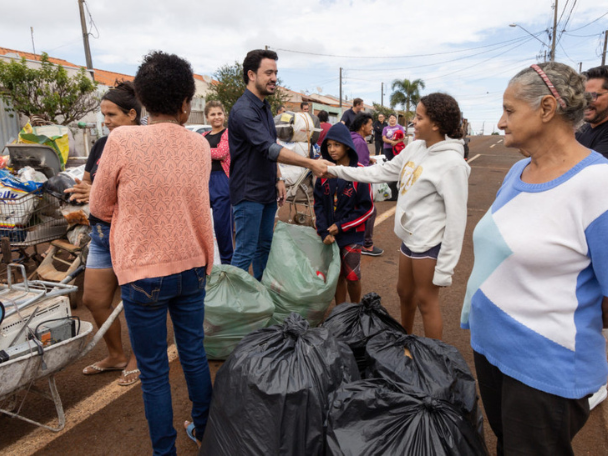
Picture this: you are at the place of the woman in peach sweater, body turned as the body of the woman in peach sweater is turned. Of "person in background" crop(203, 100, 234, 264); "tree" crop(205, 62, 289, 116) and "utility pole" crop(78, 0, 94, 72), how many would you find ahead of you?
3

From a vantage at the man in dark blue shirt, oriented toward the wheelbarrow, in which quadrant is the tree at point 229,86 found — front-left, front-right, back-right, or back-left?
back-right

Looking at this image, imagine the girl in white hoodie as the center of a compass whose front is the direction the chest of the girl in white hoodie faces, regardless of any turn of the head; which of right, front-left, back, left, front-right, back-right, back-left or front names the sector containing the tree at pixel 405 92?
back-right

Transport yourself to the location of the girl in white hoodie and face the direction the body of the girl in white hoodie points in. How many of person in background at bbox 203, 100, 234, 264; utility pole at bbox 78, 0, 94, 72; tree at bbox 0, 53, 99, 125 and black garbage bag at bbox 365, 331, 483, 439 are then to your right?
3

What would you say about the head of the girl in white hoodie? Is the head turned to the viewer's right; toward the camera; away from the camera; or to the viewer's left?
to the viewer's left

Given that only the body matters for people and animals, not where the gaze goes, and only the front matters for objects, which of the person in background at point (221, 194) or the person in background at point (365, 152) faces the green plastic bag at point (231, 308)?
the person in background at point (221, 194)

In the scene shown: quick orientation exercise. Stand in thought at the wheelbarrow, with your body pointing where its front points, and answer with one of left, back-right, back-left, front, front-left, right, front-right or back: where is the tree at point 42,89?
back-right

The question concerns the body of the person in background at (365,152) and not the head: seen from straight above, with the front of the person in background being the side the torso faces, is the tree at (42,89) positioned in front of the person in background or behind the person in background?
behind

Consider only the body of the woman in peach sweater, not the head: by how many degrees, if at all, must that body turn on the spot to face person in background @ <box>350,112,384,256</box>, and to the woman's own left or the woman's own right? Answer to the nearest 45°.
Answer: approximately 45° to the woman's own right

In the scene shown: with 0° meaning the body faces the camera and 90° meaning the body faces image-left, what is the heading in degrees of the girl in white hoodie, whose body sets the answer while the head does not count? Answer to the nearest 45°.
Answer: approximately 45°

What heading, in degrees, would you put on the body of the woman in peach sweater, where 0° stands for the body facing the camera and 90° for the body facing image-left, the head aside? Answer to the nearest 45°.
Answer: approximately 180°
